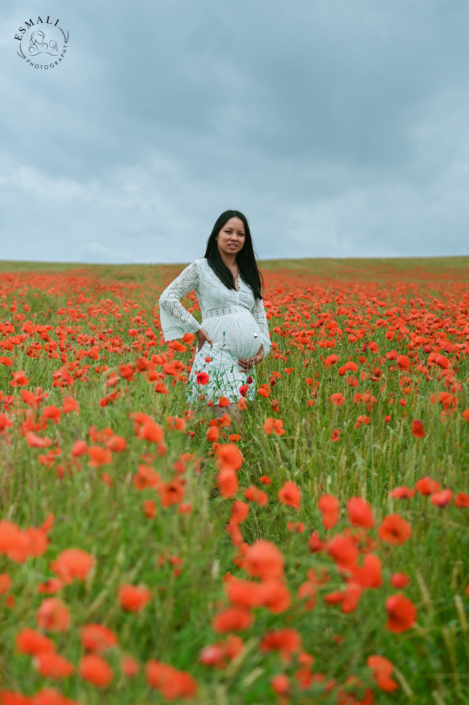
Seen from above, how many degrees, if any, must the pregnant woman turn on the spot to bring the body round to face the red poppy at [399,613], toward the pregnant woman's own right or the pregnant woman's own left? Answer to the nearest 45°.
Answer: approximately 45° to the pregnant woman's own right

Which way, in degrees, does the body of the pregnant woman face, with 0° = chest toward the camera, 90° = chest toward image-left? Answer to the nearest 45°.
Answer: approximately 315°
